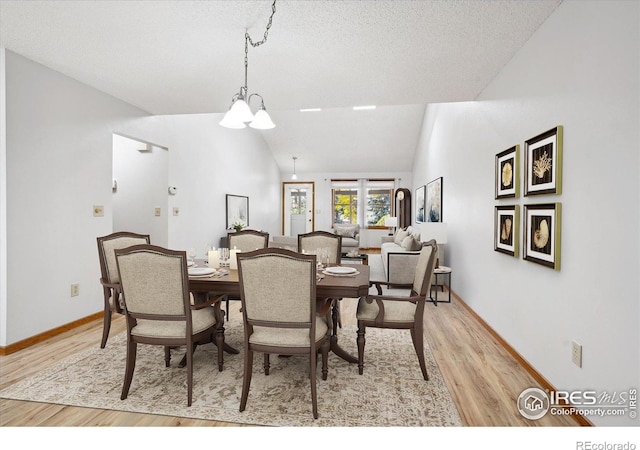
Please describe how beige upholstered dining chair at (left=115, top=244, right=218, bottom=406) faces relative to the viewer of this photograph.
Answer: facing away from the viewer and to the right of the viewer

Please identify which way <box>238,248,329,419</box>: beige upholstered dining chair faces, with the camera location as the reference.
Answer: facing away from the viewer

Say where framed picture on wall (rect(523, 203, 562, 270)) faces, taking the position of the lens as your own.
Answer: facing the viewer and to the left of the viewer

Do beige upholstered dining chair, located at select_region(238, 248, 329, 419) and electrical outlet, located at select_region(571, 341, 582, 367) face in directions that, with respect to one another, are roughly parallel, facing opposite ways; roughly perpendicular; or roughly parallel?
roughly perpendicular

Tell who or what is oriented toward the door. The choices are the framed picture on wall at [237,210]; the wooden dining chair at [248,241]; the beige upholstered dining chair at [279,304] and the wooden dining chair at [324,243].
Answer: the beige upholstered dining chair

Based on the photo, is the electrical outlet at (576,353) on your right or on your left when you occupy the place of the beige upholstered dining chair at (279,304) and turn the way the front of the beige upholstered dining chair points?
on your right

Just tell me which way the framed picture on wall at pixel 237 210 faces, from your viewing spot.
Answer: facing the viewer and to the right of the viewer

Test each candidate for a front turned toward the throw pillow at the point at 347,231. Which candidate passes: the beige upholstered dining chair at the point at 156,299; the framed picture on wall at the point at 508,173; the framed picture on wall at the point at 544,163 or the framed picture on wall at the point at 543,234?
the beige upholstered dining chair

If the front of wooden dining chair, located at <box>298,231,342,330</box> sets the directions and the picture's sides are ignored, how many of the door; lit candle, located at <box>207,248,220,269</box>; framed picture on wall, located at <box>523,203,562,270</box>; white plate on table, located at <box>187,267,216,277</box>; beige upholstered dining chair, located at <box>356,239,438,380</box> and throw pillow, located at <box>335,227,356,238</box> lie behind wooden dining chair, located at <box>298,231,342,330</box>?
2

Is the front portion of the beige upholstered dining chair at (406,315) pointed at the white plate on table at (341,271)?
yes

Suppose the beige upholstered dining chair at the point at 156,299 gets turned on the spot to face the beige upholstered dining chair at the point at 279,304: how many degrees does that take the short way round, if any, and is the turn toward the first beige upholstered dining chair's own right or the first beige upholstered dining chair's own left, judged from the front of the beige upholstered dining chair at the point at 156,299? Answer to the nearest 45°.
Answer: approximately 90° to the first beige upholstered dining chair's own right

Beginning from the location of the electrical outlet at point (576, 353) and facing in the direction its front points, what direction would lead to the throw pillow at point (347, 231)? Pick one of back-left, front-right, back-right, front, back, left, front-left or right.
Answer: right

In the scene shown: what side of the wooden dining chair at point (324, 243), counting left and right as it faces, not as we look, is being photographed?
front
